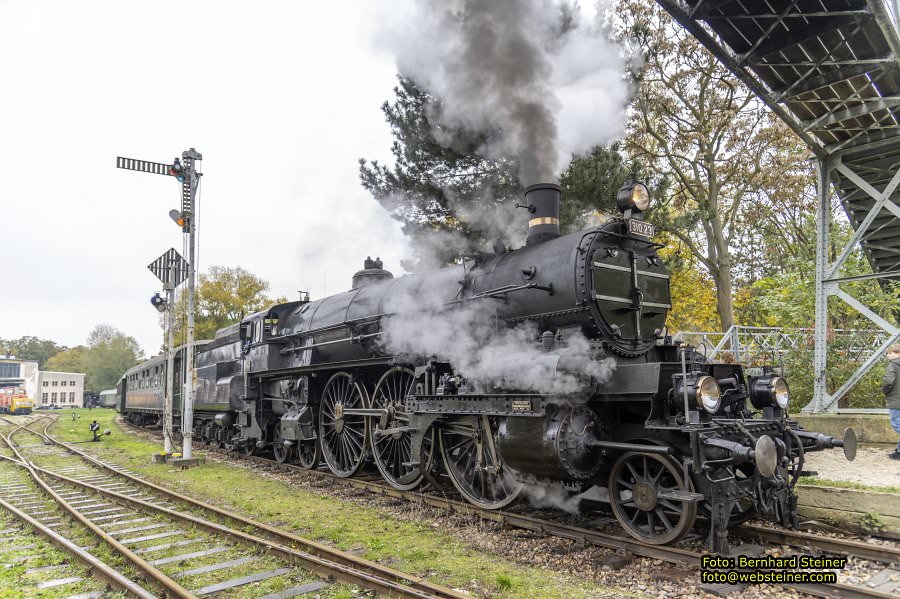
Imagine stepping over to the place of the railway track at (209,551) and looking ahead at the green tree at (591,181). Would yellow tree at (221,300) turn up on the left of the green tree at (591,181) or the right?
left

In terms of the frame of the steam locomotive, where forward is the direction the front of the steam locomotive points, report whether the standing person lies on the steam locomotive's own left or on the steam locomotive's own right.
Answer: on the steam locomotive's own left

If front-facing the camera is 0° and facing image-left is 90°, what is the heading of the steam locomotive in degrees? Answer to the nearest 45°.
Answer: approximately 315°

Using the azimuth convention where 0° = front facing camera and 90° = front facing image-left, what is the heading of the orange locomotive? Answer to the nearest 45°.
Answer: approximately 315°

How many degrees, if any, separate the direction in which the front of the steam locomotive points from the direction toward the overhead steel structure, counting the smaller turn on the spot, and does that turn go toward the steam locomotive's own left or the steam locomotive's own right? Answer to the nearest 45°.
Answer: approximately 90° to the steam locomotive's own left
